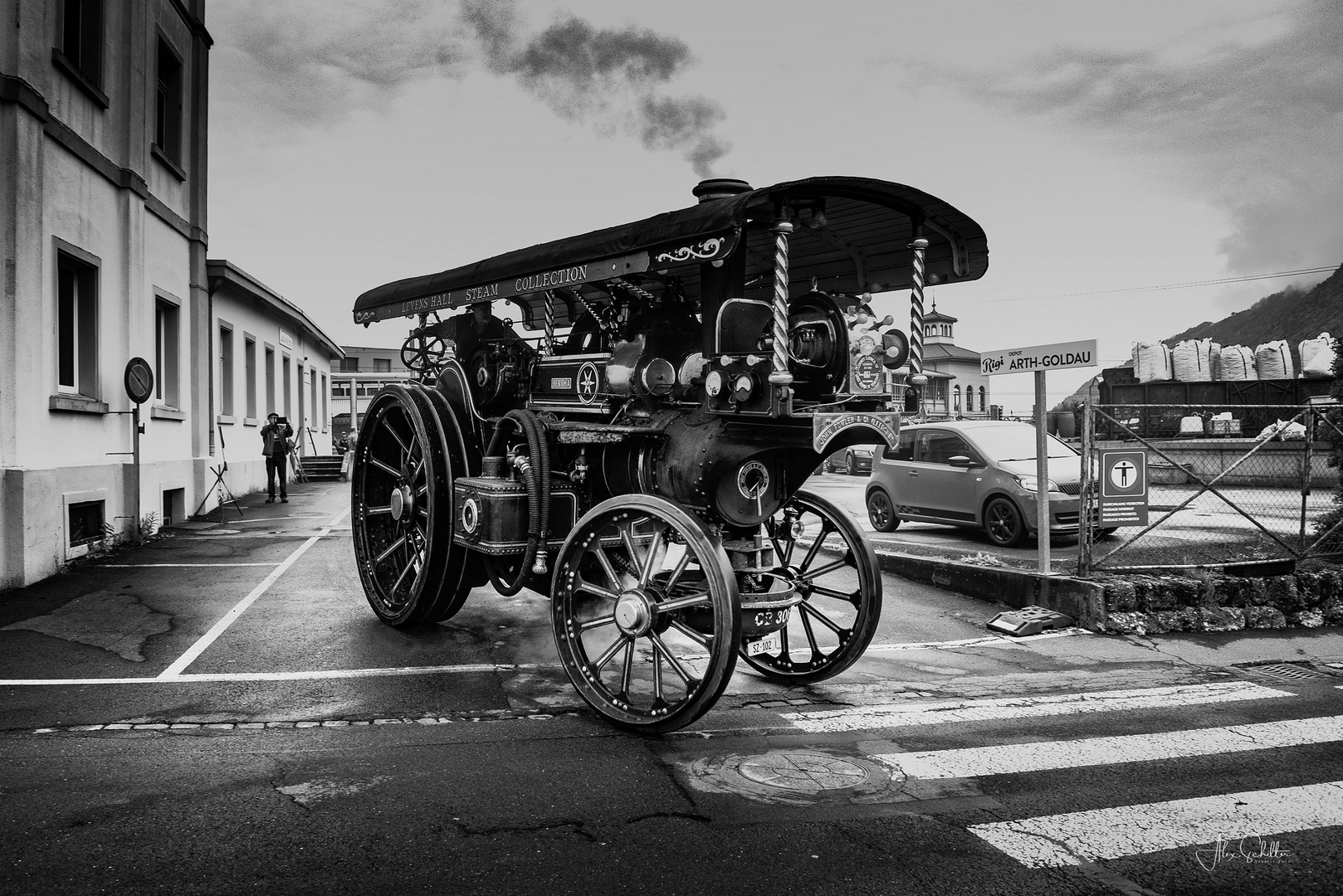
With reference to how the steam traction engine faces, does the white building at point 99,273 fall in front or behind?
behind

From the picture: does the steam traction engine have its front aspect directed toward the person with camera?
no

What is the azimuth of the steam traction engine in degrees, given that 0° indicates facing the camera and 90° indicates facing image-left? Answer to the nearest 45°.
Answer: approximately 315°

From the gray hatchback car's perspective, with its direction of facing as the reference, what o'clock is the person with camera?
The person with camera is roughly at 5 o'clock from the gray hatchback car.

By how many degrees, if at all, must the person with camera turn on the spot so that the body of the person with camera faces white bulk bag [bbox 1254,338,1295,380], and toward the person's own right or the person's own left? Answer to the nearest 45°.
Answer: approximately 90° to the person's own left

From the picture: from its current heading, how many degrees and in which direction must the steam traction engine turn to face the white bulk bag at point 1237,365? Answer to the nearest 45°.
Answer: approximately 90° to its left

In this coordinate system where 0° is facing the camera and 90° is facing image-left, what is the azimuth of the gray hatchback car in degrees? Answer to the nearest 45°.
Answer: approximately 315°

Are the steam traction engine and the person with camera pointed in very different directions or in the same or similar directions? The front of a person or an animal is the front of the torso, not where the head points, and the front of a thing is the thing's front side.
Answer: same or similar directions

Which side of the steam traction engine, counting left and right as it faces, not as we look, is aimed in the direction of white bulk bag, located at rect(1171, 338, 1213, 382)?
left

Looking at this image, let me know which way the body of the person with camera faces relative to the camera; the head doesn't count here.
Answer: toward the camera

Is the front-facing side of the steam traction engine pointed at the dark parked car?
no

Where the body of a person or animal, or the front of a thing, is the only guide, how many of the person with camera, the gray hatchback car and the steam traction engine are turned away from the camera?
0

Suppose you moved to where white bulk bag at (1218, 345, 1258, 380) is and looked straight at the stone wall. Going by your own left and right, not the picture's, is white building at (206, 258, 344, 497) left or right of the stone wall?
right

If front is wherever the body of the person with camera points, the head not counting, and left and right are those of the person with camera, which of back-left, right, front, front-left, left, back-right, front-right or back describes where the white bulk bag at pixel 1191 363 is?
left

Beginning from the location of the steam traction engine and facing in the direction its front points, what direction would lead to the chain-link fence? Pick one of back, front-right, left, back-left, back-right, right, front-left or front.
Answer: left

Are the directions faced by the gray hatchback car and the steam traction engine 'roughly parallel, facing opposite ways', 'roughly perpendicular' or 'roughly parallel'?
roughly parallel

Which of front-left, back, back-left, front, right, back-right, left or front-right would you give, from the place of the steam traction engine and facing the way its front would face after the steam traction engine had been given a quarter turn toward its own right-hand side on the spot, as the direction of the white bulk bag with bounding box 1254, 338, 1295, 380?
back
